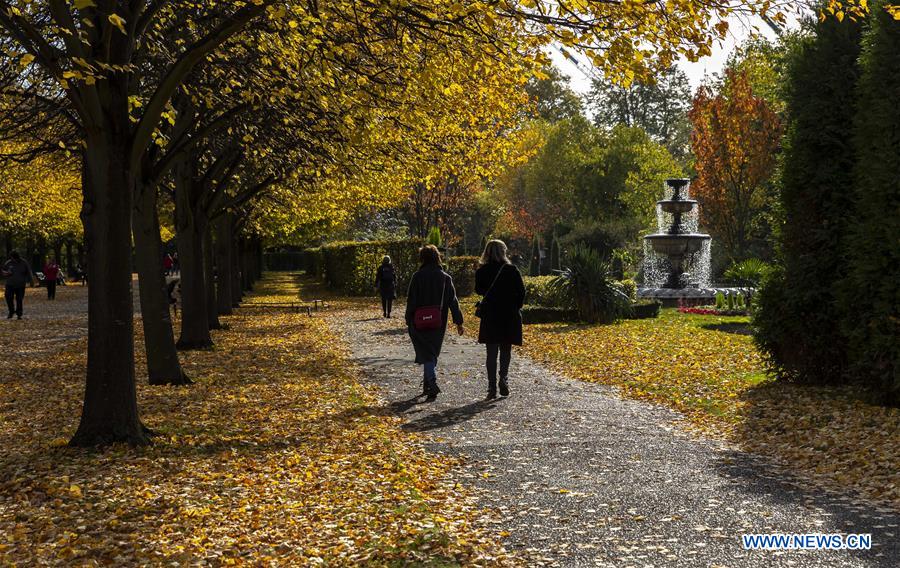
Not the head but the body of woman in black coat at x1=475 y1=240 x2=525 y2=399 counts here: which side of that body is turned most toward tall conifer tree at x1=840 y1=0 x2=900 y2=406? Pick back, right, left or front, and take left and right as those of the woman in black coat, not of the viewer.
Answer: right

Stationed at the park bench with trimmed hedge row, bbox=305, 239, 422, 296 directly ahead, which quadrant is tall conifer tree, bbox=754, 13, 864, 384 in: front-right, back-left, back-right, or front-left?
back-right

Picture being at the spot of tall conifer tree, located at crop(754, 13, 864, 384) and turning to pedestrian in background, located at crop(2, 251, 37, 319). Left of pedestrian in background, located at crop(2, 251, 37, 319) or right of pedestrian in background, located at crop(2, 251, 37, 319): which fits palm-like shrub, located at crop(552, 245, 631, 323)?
right

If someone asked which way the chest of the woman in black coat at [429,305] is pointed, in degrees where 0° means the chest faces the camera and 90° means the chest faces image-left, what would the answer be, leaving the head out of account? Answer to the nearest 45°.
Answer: approximately 180°

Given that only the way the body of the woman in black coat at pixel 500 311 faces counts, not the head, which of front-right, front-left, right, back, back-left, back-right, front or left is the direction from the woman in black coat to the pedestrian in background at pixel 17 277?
front-left

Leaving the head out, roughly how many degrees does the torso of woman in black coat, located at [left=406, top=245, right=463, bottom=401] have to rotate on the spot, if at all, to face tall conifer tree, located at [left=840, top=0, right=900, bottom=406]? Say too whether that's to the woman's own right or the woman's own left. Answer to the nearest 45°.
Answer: approximately 90° to the woman's own right

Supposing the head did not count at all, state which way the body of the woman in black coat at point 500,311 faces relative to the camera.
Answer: away from the camera

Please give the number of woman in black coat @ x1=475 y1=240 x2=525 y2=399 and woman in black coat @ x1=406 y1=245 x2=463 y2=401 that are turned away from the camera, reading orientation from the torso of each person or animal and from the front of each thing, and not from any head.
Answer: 2

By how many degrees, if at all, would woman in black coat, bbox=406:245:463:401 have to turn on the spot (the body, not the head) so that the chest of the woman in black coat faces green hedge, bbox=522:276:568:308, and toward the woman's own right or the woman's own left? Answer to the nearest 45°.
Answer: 0° — they already face it

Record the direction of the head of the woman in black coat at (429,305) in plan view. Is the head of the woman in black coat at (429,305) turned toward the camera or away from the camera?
away from the camera
